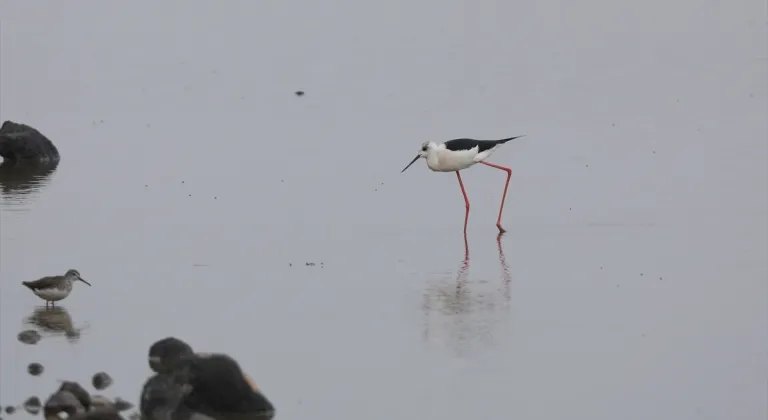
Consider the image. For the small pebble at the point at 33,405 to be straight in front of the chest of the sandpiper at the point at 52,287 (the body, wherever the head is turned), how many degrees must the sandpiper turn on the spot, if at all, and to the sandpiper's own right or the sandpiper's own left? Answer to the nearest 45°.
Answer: approximately 90° to the sandpiper's own right

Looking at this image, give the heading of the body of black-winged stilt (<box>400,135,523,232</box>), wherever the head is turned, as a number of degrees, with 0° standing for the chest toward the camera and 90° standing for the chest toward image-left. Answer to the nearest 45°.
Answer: approximately 90°

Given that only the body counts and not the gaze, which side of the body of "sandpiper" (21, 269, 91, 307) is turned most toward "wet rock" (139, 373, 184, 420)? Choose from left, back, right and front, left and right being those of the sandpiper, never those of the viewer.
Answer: right

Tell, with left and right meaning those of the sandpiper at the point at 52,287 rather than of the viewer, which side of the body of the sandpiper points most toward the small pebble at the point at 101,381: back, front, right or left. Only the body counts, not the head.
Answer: right

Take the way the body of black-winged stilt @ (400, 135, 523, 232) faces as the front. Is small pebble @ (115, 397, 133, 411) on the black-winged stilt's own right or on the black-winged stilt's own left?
on the black-winged stilt's own left

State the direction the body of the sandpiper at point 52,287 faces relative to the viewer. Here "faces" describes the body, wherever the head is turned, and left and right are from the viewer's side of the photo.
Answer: facing to the right of the viewer

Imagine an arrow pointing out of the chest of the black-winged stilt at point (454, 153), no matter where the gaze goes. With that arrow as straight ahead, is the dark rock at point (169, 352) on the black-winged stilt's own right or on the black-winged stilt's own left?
on the black-winged stilt's own left

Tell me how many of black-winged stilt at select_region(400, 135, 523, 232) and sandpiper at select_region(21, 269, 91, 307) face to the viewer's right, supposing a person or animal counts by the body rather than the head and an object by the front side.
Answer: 1
